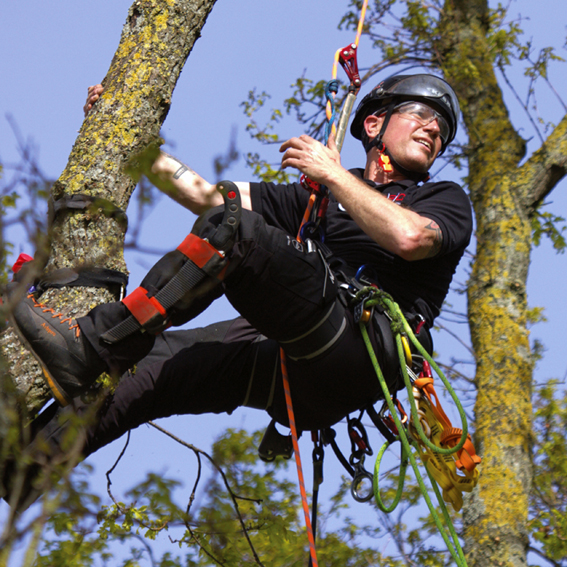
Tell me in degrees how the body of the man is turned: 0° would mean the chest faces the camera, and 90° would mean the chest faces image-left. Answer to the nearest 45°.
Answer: approximately 45°

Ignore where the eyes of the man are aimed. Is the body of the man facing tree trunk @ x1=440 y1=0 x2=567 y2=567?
no

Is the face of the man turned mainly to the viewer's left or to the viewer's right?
to the viewer's right
